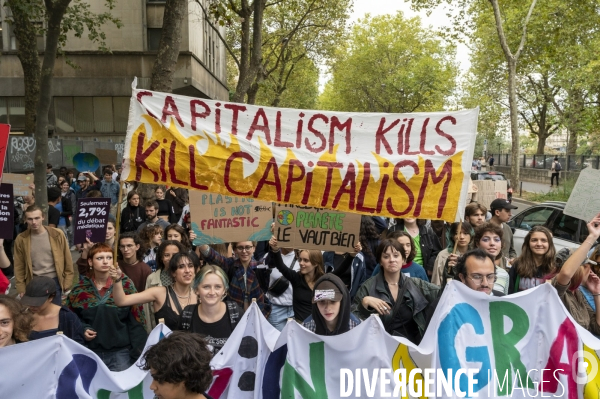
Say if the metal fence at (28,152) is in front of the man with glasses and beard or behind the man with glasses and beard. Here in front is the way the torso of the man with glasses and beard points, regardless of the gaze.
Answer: behind

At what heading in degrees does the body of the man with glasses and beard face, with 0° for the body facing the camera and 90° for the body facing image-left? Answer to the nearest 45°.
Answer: approximately 315°
